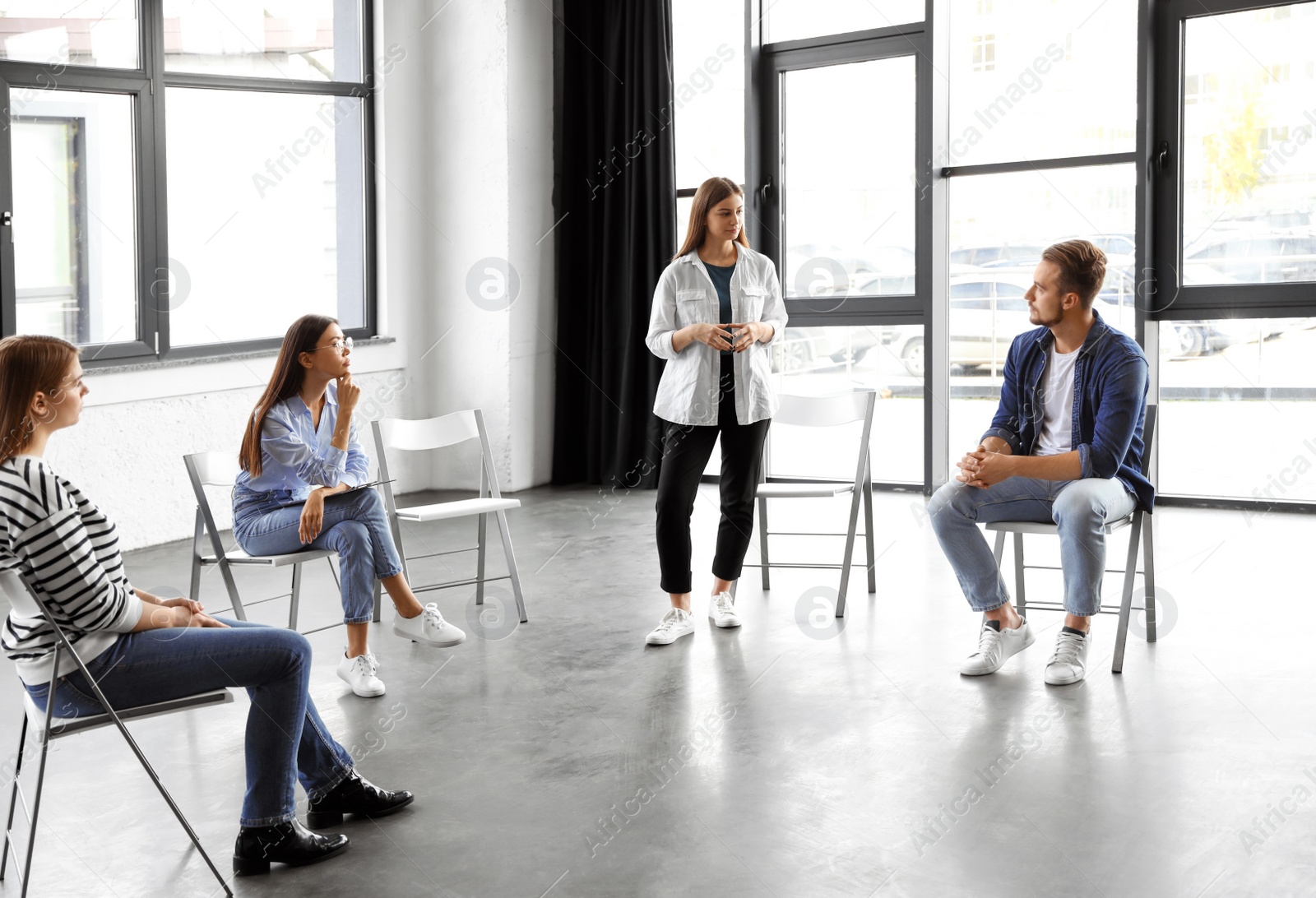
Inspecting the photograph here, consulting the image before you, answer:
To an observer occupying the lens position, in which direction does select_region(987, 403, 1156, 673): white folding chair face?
facing the viewer and to the left of the viewer

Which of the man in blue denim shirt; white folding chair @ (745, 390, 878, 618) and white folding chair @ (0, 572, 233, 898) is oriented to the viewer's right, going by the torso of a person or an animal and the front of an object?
white folding chair @ (0, 572, 233, 898)

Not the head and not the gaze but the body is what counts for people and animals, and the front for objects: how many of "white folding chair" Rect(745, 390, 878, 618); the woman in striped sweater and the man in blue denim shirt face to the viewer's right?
1

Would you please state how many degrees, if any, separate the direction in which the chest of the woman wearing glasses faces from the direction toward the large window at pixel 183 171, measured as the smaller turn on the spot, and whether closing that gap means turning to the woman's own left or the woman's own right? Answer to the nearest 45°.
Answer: approximately 135° to the woman's own left

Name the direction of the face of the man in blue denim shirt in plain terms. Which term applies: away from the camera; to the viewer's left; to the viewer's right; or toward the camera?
to the viewer's left

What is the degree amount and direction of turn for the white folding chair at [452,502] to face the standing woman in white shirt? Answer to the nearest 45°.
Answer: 0° — it already faces them

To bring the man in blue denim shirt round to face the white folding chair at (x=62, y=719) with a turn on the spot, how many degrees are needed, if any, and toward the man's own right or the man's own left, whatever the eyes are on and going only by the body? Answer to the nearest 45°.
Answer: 0° — they already face it

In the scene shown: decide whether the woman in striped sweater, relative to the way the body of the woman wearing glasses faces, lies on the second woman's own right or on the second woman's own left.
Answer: on the second woman's own right

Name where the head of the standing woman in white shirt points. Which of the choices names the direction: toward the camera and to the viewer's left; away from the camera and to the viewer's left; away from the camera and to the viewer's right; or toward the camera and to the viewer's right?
toward the camera and to the viewer's right

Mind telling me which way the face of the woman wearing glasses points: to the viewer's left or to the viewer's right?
to the viewer's right

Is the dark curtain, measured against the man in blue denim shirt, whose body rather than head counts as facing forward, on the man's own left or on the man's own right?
on the man's own right

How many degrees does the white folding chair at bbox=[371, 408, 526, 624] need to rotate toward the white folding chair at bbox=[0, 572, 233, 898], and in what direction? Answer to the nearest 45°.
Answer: approximately 45° to its right

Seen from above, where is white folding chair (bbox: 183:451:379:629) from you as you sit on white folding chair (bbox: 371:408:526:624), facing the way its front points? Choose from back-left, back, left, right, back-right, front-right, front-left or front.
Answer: right

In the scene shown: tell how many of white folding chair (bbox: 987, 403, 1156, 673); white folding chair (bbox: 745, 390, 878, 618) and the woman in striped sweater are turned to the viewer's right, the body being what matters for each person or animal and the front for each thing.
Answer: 1

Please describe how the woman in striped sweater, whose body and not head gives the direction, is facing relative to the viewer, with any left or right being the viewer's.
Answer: facing to the right of the viewer

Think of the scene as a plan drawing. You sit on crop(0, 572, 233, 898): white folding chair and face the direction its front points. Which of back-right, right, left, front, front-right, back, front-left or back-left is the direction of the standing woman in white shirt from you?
front-left
